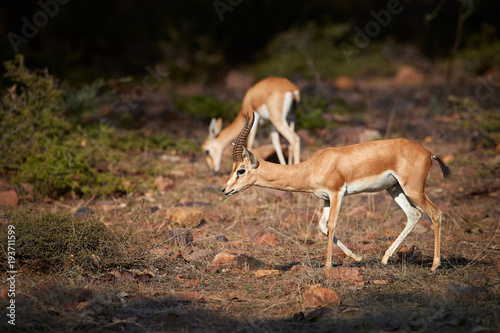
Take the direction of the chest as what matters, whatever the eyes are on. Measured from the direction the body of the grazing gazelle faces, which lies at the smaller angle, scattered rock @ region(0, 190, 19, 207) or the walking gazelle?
the scattered rock

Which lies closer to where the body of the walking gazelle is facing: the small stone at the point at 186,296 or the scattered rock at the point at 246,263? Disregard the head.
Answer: the scattered rock

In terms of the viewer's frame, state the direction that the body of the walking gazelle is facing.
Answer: to the viewer's left

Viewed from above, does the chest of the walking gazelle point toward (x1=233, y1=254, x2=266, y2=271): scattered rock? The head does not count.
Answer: yes

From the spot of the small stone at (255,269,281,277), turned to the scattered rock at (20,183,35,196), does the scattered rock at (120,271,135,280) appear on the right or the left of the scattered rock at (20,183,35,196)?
left

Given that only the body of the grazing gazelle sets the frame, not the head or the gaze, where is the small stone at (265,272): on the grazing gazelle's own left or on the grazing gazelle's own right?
on the grazing gazelle's own left

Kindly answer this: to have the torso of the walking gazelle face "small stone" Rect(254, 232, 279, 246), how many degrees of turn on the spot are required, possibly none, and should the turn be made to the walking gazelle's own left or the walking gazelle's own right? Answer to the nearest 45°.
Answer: approximately 45° to the walking gazelle's own right

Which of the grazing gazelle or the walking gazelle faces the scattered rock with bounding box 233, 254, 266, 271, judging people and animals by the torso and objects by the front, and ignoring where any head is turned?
the walking gazelle

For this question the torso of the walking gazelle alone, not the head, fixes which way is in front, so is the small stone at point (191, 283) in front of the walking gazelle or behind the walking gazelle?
in front
